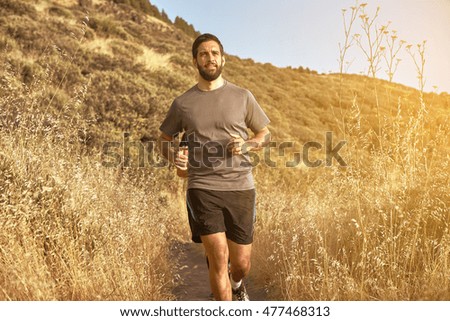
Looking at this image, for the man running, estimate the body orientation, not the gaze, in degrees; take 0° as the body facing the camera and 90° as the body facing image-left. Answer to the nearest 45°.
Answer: approximately 0°
